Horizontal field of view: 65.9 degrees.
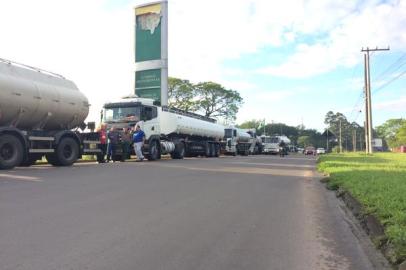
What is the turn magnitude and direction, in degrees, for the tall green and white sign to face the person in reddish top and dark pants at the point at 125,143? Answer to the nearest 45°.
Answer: approximately 45° to its left

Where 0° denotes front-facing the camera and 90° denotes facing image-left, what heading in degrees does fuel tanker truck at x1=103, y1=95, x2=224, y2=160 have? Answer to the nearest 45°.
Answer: approximately 45°

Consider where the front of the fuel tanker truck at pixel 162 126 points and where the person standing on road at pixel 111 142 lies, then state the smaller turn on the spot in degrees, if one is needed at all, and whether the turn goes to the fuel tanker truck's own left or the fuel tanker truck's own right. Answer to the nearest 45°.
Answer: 0° — it already faces them

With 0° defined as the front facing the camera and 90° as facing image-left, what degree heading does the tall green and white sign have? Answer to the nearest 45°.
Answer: approximately 45°

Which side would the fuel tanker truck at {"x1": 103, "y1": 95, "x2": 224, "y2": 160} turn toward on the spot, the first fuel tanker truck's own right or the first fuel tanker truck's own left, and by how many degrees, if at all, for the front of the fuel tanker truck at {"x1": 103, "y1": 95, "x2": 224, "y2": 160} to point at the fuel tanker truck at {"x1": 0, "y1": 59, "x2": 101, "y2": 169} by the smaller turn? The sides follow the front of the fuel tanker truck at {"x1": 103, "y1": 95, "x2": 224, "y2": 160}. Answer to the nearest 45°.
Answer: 0° — it already faces it

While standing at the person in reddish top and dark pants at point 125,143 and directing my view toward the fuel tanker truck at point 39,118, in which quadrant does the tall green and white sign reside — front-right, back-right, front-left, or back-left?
back-right

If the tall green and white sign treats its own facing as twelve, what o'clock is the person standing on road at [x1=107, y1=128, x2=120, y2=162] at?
The person standing on road is roughly at 11 o'clock from the tall green and white sign.
